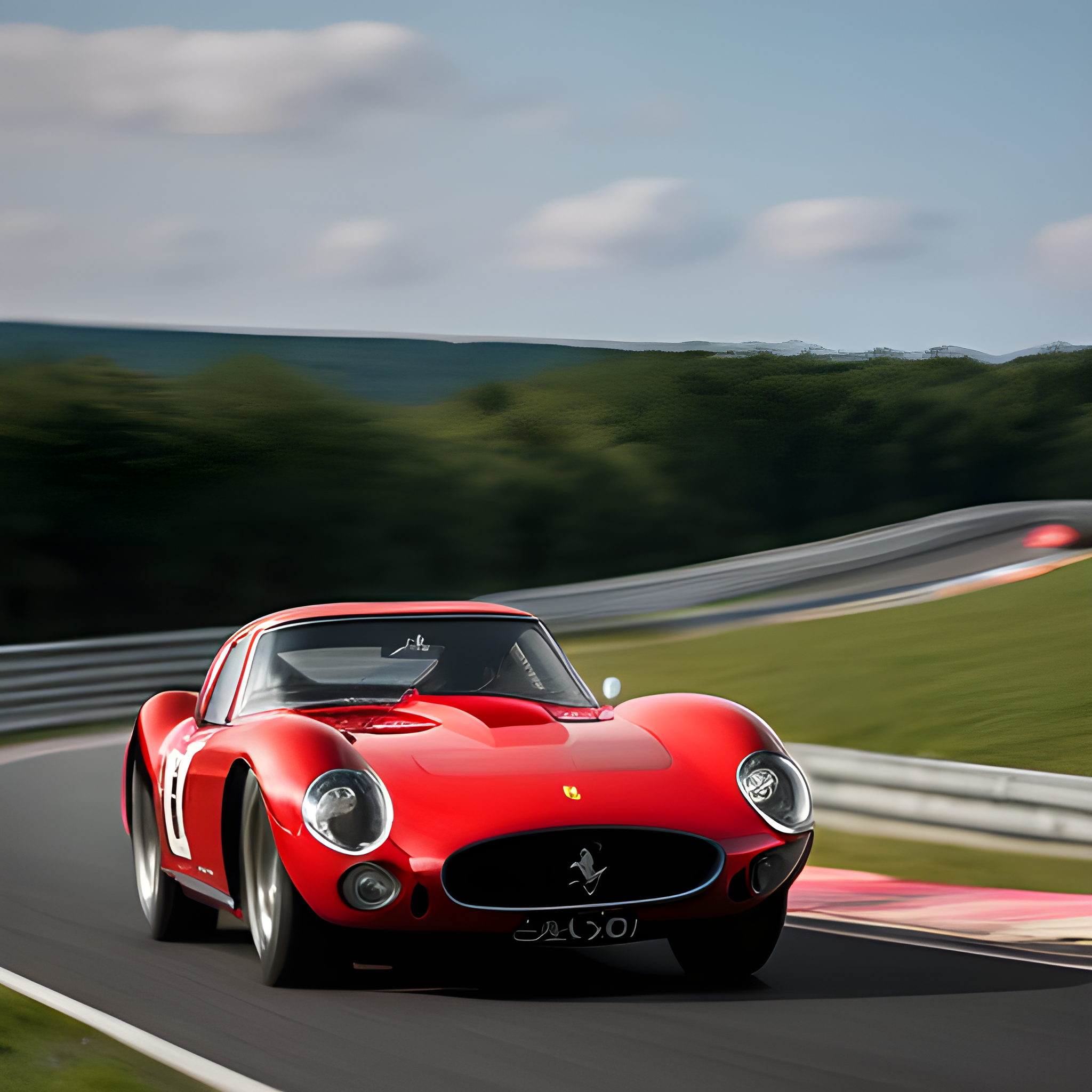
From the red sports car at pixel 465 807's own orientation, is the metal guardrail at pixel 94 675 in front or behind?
behind

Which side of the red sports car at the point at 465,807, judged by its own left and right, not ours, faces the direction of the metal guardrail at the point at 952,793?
left

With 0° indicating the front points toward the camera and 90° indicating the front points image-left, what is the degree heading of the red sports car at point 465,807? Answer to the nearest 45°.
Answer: approximately 315°
